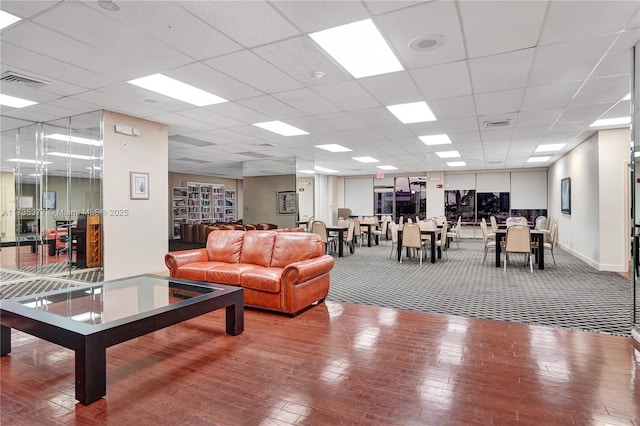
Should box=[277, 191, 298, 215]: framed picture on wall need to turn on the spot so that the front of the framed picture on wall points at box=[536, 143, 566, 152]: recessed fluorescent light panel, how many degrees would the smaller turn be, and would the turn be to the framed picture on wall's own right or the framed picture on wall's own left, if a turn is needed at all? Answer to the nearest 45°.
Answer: approximately 45° to the framed picture on wall's own left

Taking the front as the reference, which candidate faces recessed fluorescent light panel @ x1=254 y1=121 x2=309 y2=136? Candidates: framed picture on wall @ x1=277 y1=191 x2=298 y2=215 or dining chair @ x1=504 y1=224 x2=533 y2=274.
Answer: the framed picture on wall

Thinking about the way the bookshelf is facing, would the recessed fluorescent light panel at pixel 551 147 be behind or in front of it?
in front

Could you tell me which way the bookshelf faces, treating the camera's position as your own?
facing the viewer

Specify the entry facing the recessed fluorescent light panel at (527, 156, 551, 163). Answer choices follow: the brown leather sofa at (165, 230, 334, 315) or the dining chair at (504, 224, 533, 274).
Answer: the dining chair

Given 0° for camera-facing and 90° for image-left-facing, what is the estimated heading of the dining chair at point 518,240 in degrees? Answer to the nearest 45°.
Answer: approximately 180°

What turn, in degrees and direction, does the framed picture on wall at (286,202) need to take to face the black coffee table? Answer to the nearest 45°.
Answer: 0° — it already faces it

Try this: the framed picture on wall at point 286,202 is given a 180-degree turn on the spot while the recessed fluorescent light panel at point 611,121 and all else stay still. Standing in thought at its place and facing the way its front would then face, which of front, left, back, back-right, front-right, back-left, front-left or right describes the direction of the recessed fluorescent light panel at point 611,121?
back-right

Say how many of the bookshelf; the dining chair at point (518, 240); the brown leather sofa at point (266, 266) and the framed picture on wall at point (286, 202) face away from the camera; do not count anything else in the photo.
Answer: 1

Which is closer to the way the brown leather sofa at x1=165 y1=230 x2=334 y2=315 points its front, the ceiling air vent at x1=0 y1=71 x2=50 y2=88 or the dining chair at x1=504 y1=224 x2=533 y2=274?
the ceiling air vent

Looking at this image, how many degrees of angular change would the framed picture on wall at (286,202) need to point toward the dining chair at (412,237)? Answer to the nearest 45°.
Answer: approximately 45° to its left

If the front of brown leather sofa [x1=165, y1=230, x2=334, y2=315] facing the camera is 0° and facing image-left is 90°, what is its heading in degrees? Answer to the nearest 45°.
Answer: approximately 45°

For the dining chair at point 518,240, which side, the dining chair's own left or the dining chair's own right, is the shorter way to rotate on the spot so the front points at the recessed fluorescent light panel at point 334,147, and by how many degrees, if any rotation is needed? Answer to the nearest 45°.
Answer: approximately 90° to the dining chair's own left

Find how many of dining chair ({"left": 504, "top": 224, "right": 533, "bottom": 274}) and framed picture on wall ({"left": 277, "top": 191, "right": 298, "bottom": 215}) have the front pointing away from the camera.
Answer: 1

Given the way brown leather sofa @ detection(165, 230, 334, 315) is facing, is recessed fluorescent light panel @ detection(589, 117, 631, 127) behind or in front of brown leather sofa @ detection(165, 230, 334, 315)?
behind

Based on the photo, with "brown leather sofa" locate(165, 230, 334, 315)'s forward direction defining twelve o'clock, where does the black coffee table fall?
The black coffee table is roughly at 12 o'clock from the brown leather sofa.

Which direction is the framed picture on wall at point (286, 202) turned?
toward the camera

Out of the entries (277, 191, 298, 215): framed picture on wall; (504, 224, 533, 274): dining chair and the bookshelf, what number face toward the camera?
2

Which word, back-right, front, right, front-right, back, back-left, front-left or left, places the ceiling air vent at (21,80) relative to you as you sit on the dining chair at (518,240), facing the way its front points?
back-left

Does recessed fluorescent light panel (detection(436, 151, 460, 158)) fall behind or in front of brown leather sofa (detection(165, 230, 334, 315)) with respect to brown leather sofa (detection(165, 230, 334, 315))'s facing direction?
behind
